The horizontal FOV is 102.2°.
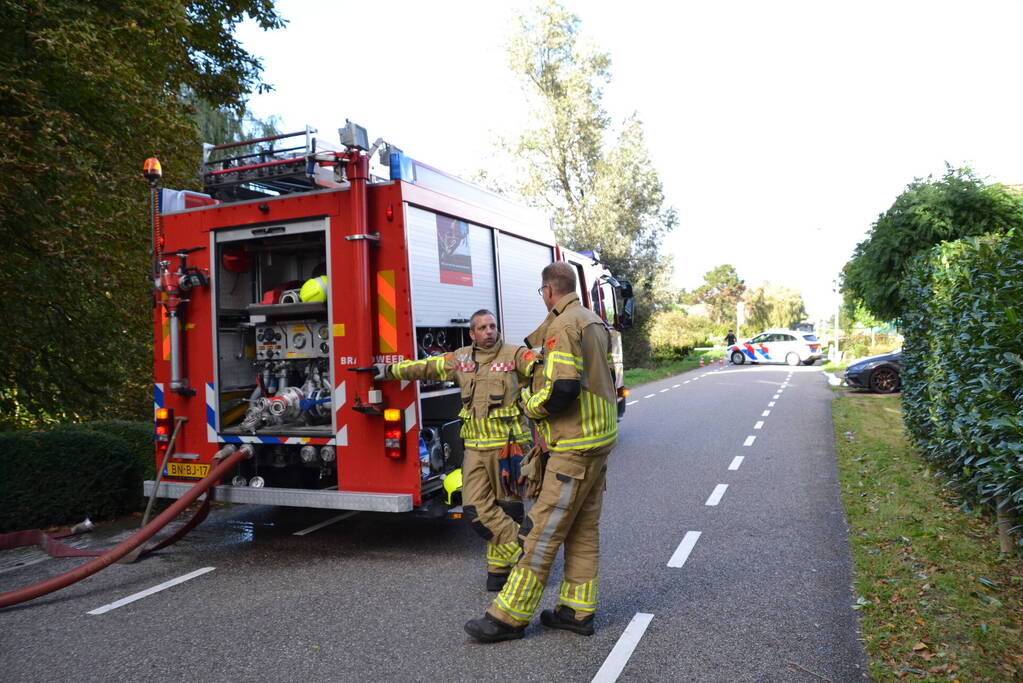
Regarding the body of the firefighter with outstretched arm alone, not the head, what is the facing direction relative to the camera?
toward the camera

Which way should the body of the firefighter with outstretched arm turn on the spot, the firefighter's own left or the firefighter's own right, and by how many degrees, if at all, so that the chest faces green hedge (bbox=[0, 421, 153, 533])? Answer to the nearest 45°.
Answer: approximately 135° to the firefighter's own right

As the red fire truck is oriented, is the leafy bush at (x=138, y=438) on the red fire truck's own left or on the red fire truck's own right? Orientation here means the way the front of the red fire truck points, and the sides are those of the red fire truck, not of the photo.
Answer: on the red fire truck's own left

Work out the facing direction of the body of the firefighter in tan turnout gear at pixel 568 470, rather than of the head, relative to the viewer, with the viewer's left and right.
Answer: facing away from the viewer and to the left of the viewer

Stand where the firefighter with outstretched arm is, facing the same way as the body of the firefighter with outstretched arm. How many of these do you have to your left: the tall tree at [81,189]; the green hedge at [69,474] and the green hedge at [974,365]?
1

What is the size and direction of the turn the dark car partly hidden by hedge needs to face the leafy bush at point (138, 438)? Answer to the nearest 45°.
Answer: approximately 45° to its left

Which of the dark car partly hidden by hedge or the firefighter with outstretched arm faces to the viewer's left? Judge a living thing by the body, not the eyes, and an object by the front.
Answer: the dark car partly hidden by hedge

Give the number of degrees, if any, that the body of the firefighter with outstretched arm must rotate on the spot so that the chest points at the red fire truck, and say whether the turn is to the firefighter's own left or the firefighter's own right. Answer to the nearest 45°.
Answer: approximately 135° to the firefighter's own right

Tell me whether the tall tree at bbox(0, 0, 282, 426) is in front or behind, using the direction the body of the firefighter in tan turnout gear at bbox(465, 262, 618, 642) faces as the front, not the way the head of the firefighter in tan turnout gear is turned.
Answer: in front

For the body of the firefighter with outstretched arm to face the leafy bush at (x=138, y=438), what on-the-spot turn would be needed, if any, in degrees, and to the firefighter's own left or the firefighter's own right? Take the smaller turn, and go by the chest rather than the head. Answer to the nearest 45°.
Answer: approximately 135° to the firefighter's own right

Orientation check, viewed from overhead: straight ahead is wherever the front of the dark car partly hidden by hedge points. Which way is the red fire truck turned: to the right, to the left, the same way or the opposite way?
to the right

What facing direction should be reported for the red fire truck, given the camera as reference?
facing away from the viewer and to the right of the viewer

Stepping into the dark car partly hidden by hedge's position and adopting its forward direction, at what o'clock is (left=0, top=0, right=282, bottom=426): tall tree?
The tall tree is roughly at 10 o'clock from the dark car partly hidden by hedge.

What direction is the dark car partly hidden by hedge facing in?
to the viewer's left

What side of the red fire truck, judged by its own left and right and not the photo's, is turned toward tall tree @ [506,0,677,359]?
front

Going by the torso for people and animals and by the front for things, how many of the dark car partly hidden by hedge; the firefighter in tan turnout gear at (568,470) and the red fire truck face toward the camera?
0

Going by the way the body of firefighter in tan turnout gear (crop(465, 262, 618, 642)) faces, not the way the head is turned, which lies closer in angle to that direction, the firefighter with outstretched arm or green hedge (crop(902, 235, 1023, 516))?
the firefighter with outstretched arm
